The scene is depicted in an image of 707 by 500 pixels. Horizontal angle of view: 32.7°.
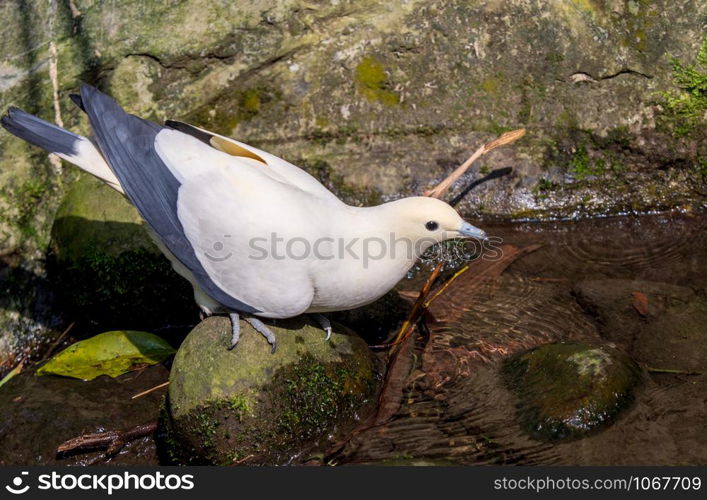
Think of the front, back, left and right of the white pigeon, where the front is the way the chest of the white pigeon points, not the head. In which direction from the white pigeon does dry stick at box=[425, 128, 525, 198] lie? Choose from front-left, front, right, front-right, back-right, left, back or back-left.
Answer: front-left

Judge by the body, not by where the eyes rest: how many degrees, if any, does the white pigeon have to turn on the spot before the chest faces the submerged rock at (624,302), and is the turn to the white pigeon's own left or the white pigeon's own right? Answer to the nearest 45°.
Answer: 0° — it already faces it

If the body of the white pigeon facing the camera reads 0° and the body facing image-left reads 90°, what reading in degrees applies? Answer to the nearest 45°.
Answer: approximately 270°

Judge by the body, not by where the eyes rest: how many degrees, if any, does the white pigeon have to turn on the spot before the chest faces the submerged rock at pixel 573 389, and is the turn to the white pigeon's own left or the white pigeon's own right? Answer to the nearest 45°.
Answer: approximately 45° to the white pigeon's own right

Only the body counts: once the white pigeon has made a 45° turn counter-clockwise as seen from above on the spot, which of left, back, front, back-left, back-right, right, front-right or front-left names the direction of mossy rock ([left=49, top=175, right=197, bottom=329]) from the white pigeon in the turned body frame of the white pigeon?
left

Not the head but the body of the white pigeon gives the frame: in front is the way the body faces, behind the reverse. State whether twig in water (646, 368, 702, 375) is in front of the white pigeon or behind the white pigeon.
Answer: in front
